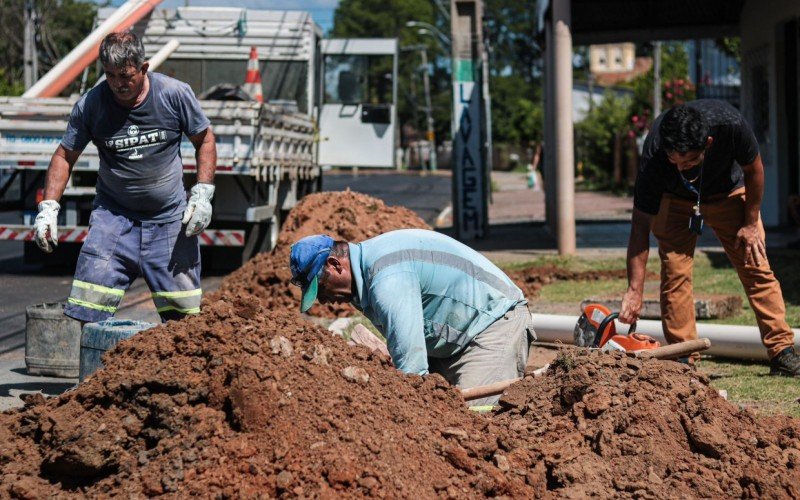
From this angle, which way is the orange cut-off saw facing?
to the viewer's left

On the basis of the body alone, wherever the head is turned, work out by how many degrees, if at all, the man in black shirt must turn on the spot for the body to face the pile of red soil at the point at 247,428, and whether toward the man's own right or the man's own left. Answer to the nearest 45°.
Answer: approximately 45° to the man's own right

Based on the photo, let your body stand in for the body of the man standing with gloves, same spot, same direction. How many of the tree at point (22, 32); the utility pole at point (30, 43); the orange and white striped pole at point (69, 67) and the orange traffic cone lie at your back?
4

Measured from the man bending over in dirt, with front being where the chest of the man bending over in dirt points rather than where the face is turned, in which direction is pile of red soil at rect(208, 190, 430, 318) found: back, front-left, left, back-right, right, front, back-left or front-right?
right

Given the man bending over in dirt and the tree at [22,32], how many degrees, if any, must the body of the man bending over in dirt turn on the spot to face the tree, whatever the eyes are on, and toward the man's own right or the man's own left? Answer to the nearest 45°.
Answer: approximately 90° to the man's own right

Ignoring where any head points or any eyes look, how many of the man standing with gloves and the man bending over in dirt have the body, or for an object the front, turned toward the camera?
1

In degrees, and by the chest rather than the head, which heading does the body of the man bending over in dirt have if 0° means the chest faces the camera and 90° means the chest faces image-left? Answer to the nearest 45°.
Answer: approximately 90°

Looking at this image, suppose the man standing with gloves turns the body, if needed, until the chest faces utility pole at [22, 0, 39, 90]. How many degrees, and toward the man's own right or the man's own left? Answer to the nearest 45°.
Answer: approximately 180°

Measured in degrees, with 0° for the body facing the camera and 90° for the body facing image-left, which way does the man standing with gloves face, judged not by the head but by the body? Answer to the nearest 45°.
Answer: approximately 0°

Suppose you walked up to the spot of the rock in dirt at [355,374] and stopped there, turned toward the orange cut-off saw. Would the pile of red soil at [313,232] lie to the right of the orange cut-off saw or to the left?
left

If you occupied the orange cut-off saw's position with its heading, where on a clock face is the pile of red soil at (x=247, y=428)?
The pile of red soil is roughly at 10 o'clock from the orange cut-off saw.

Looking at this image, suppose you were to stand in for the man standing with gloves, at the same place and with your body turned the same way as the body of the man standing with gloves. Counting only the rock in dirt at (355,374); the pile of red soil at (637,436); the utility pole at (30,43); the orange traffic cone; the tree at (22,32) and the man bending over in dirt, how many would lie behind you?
3

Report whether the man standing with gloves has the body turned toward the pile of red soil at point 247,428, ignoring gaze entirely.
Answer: yes

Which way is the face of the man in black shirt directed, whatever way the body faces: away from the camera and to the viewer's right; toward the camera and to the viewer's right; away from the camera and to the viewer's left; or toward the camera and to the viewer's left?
toward the camera and to the viewer's left
